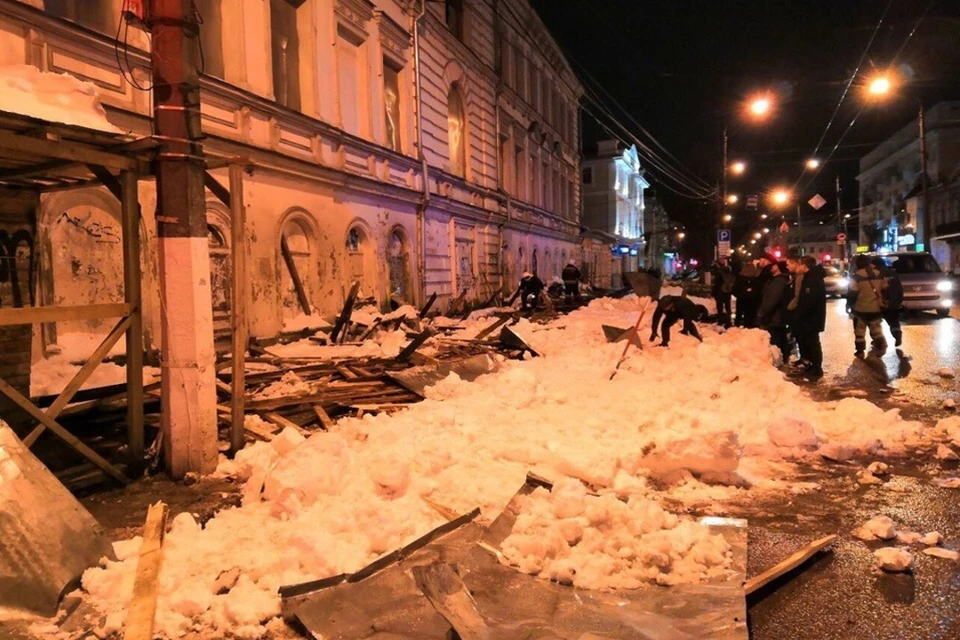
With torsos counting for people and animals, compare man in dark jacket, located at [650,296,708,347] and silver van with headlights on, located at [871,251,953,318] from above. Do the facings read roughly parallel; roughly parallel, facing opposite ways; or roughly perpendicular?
roughly perpendicular

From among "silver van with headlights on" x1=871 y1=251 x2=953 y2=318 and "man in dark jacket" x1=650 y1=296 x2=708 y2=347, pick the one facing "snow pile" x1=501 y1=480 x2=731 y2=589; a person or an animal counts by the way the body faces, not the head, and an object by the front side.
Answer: the silver van with headlights on

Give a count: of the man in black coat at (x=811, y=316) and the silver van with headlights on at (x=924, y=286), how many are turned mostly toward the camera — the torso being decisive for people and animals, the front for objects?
1

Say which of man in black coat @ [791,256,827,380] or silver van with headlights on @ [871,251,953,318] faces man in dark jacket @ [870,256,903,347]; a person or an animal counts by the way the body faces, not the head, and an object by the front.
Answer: the silver van with headlights on

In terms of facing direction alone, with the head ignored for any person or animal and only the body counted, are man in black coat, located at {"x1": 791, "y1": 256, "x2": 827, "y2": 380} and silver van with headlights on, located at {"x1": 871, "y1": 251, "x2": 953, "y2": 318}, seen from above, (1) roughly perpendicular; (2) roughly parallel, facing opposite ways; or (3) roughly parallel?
roughly perpendicular

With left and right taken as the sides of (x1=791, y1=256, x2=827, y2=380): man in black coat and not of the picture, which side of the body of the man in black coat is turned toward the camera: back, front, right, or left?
left
